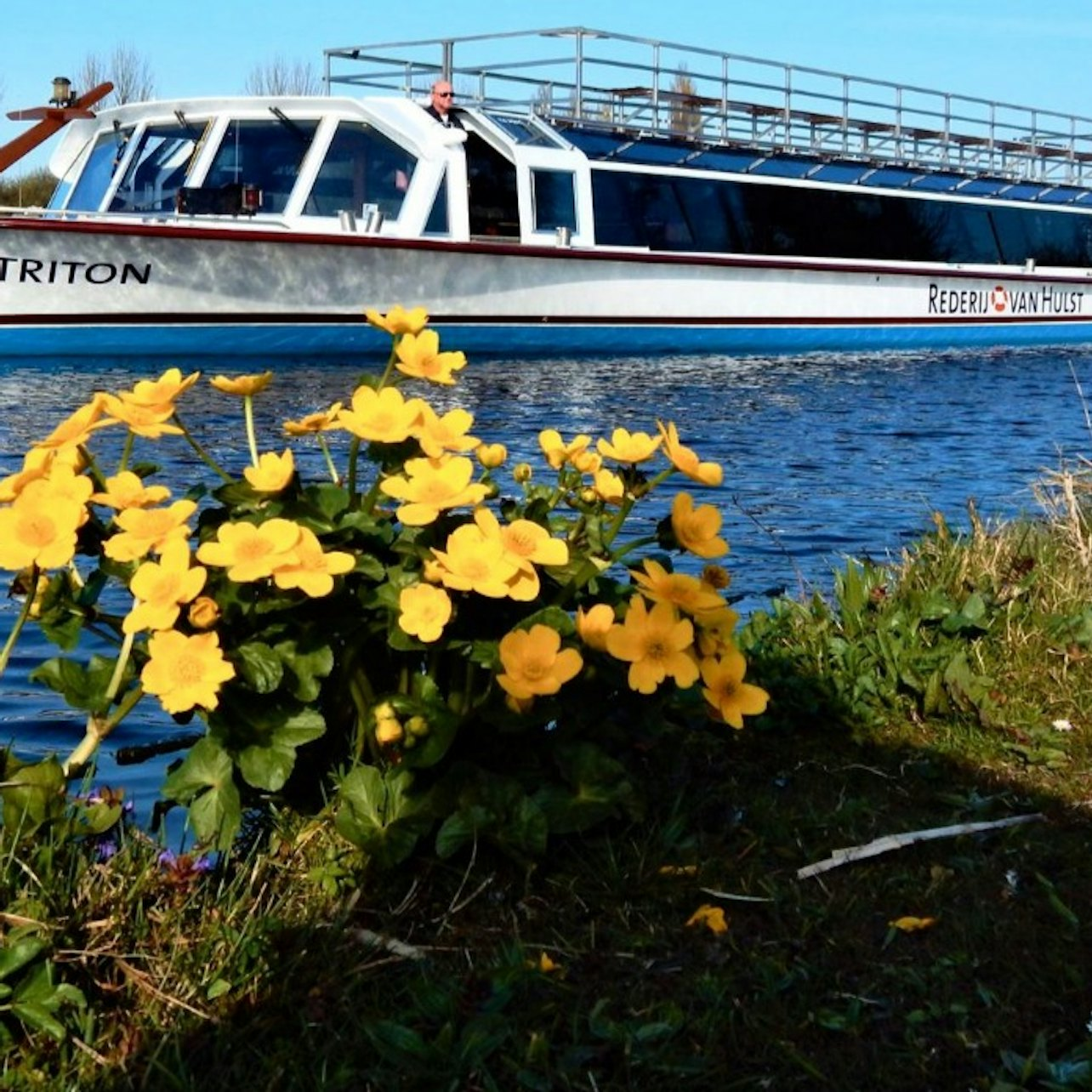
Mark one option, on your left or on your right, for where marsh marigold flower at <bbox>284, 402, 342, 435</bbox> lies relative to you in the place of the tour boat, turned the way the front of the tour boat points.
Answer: on your left

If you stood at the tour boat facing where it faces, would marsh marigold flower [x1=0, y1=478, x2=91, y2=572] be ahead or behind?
ahead

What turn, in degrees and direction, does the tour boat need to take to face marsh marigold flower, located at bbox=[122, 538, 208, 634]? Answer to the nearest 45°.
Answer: approximately 45° to its left

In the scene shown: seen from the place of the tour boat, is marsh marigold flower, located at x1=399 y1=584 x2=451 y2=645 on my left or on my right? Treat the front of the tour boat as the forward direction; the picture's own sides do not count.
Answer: on my left

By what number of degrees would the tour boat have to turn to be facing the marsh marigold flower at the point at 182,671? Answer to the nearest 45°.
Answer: approximately 45° to its left

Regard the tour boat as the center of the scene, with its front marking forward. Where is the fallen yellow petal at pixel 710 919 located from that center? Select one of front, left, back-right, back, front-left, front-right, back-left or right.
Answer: front-left

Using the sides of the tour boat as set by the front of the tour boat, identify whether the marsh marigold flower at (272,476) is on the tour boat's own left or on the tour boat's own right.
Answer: on the tour boat's own left

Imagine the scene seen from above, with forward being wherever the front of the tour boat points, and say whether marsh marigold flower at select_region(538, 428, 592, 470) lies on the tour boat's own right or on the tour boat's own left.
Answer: on the tour boat's own left

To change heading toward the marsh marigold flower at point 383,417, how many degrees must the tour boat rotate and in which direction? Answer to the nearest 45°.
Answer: approximately 45° to its left

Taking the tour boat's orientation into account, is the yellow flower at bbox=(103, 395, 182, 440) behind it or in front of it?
in front

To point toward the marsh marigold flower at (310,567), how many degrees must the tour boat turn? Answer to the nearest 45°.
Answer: approximately 45° to its left

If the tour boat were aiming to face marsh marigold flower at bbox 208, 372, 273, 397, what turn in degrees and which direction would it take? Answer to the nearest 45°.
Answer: approximately 45° to its left

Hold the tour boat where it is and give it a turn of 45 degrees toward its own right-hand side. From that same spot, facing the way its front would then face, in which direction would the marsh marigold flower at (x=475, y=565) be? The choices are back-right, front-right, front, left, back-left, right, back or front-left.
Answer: left

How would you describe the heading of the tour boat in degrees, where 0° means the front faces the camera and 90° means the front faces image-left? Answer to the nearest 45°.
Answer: approximately 45°
